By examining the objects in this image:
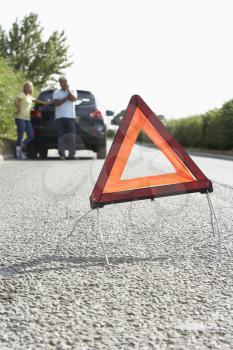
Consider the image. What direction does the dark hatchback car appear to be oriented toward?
away from the camera

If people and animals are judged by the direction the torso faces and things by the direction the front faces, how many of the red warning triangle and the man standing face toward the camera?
2

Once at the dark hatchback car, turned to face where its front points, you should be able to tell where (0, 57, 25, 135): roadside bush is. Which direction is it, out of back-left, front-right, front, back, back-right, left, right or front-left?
front-left

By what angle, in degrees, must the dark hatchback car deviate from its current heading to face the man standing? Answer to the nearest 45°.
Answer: approximately 135° to its left

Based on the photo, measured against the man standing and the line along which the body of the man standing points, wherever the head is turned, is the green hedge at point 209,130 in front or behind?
behind

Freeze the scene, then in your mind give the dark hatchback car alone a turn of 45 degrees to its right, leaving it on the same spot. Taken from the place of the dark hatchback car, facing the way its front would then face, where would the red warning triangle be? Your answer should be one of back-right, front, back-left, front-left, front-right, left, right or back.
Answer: back-right

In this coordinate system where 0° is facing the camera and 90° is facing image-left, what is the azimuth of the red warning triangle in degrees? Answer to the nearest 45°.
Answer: approximately 0°

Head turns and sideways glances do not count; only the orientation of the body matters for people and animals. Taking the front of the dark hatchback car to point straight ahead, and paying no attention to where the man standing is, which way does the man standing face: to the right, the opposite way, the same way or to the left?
the opposite way

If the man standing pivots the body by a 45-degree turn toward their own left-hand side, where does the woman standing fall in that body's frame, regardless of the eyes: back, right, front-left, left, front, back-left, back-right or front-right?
back

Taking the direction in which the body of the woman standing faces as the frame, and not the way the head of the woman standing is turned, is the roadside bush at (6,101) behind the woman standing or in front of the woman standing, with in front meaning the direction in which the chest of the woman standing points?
behind

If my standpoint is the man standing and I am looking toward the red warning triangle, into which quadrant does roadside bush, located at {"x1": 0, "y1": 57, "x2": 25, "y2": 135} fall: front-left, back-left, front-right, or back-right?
back-right

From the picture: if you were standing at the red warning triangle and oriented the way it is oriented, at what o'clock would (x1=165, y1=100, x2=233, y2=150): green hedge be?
The green hedge is roughly at 6 o'clock from the red warning triangle.
